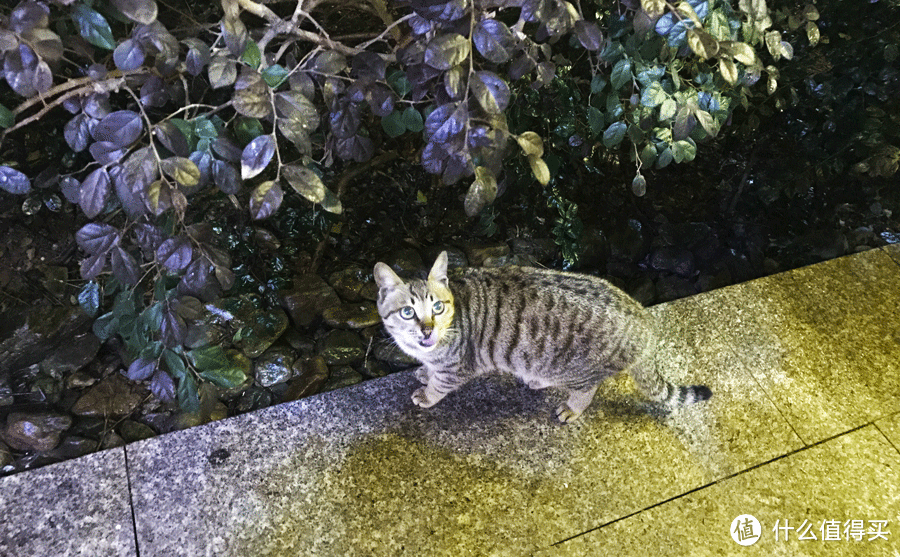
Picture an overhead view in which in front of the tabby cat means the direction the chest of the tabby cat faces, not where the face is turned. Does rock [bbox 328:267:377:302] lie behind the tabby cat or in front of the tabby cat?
in front

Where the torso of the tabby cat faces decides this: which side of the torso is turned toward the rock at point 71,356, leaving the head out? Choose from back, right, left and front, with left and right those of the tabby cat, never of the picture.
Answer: front

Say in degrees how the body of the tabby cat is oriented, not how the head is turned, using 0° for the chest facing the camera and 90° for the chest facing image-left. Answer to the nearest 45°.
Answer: approximately 90°

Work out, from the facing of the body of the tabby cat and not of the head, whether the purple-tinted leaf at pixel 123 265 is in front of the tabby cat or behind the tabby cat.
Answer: in front

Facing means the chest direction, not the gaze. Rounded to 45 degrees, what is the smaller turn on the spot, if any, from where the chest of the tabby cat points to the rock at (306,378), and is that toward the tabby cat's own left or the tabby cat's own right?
0° — it already faces it
